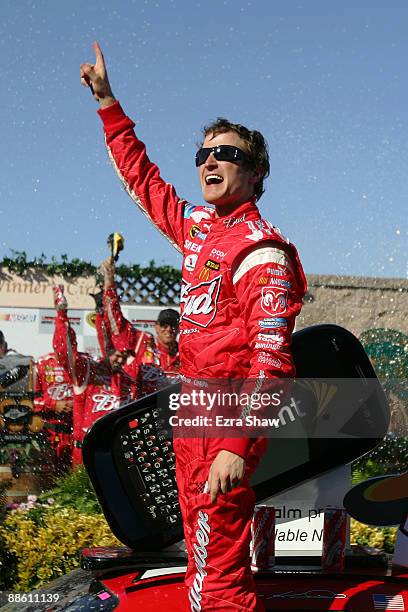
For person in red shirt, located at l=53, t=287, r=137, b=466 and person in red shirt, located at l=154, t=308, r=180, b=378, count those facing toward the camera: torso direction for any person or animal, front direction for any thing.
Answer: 2

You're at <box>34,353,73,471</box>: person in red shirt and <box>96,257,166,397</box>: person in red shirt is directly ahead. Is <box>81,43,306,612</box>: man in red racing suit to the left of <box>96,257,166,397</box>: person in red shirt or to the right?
right

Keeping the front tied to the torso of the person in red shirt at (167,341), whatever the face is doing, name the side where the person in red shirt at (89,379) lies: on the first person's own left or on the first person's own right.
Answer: on the first person's own right

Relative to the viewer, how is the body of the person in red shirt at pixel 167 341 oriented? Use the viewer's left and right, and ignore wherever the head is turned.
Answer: facing the viewer

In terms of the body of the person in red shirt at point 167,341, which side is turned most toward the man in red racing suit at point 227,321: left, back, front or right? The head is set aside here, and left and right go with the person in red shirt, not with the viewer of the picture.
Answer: front

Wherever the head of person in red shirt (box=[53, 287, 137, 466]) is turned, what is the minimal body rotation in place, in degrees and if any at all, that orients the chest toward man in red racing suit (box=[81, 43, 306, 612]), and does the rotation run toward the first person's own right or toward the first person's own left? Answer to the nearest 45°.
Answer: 0° — they already face them

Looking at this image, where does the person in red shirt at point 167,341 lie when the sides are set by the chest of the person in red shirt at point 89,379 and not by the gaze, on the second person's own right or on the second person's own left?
on the second person's own left

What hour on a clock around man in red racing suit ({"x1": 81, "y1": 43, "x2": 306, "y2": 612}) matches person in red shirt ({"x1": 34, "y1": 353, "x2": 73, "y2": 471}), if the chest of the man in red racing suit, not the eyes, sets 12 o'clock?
The person in red shirt is roughly at 4 o'clock from the man in red racing suit.

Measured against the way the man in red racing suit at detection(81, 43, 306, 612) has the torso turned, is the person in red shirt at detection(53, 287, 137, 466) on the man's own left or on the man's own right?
on the man's own right

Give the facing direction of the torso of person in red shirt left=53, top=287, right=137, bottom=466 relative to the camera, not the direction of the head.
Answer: toward the camera

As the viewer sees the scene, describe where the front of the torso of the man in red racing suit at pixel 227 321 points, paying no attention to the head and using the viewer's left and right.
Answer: facing the viewer and to the left of the viewer
